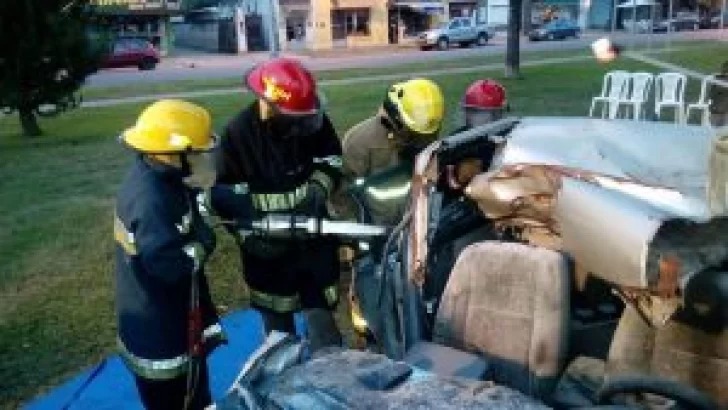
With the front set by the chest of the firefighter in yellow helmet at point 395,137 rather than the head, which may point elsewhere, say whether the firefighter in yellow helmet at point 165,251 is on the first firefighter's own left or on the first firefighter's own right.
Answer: on the first firefighter's own right

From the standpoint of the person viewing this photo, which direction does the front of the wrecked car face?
facing the viewer and to the left of the viewer

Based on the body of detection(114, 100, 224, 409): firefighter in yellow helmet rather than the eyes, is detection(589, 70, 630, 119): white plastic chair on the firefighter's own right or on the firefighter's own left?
on the firefighter's own left

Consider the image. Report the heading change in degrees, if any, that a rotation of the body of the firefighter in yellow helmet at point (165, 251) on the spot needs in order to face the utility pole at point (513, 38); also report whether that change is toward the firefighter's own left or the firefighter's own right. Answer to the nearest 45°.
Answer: approximately 45° to the firefighter's own left

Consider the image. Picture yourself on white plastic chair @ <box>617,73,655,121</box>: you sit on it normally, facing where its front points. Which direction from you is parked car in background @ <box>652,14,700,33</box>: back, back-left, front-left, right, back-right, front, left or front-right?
back-right

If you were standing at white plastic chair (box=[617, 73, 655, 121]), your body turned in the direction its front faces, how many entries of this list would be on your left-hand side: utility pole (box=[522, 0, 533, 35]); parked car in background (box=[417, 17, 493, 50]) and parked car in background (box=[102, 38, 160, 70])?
0

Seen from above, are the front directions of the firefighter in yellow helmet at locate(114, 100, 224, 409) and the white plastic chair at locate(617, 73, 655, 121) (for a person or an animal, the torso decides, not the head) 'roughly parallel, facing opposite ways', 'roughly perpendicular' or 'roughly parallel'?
roughly parallel, facing opposite ways

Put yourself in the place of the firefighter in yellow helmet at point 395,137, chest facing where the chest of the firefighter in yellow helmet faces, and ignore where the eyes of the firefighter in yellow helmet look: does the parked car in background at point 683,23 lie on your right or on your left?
on your left

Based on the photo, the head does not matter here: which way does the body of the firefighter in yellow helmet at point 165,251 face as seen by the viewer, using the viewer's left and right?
facing to the right of the viewer

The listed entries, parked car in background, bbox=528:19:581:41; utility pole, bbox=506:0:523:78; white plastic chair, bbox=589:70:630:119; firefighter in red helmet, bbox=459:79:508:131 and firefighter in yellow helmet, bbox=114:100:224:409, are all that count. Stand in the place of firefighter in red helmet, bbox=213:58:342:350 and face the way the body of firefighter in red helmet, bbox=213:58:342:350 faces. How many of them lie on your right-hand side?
1
